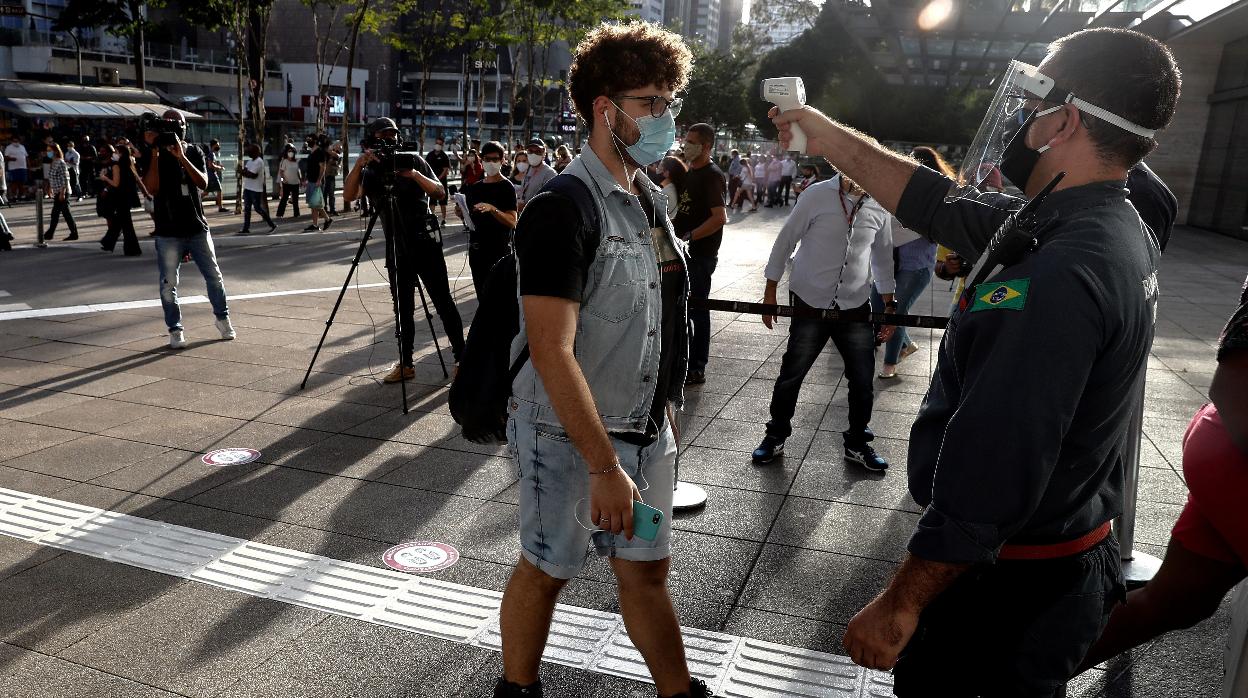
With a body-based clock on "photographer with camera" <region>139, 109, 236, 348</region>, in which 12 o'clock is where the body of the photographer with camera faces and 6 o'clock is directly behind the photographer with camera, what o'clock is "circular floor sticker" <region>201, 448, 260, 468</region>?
The circular floor sticker is roughly at 12 o'clock from the photographer with camera.

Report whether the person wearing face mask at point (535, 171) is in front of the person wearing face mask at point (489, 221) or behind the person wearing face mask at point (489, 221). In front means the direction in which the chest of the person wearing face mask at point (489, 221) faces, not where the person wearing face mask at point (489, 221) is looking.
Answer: behind

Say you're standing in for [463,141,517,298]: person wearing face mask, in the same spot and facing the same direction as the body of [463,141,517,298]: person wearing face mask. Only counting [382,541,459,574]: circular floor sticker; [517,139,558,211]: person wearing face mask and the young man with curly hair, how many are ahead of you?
2

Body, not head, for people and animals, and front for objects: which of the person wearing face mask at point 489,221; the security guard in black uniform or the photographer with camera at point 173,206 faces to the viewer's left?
the security guard in black uniform

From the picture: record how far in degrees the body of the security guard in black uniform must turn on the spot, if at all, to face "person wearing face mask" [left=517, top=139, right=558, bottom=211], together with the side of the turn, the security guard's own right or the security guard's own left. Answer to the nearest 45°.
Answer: approximately 45° to the security guard's own right

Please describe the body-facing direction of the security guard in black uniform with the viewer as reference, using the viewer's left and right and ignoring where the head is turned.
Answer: facing to the left of the viewer

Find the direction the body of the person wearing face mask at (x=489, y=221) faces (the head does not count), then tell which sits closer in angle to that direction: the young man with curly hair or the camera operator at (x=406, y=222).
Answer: the young man with curly hair

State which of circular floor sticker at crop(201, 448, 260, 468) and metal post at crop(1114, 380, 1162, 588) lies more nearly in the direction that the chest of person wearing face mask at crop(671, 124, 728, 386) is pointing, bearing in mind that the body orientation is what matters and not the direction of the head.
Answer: the circular floor sticker
